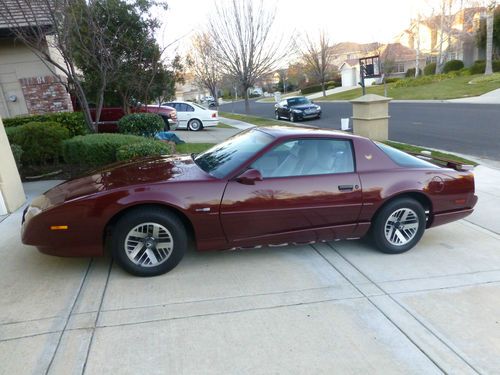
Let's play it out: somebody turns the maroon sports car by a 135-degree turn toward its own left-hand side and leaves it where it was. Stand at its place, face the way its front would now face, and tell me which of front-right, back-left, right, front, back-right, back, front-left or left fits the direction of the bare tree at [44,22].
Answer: back

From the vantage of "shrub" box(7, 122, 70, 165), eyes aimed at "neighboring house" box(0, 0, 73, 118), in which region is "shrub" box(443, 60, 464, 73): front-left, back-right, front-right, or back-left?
front-right

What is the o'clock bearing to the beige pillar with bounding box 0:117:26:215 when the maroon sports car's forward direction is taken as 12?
The beige pillar is roughly at 1 o'clock from the maroon sports car.

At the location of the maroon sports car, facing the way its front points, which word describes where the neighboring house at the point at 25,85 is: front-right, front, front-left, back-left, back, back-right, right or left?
front-right

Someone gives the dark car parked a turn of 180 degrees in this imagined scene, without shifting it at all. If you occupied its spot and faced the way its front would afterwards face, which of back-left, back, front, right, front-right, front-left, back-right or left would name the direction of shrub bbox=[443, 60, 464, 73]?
right

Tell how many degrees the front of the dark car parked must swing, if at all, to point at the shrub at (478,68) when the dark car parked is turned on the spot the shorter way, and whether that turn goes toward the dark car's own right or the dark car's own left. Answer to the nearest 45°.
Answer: approximately 90° to the dark car's own left

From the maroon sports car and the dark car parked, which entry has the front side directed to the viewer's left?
the maroon sports car

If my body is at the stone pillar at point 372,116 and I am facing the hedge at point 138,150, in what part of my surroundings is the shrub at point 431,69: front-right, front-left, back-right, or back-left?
back-right

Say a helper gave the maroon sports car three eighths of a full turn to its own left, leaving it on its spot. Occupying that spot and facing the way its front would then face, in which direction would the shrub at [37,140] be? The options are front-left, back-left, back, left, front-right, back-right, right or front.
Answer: back

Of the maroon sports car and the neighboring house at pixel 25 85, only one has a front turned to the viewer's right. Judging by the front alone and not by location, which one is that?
the neighboring house

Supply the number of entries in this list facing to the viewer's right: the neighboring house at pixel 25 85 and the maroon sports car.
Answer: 1

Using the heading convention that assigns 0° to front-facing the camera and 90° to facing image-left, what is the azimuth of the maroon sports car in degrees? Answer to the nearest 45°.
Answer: approximately 90°

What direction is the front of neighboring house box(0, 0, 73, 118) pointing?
to the viewer's right

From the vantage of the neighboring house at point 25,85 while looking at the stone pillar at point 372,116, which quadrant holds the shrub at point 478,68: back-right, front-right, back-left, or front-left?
front-left

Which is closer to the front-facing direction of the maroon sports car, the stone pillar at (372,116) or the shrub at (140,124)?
the shrub

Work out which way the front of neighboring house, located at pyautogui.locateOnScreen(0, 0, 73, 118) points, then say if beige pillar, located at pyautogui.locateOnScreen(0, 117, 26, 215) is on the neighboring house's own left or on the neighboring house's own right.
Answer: on the neighboring house's own right

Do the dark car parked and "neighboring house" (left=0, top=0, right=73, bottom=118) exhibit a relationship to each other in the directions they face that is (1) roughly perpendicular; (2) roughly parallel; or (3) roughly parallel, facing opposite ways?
roughly perpendicular
